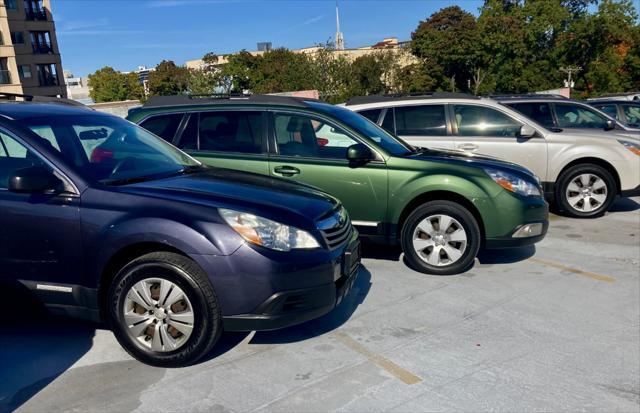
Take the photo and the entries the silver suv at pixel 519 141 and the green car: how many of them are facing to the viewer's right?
2

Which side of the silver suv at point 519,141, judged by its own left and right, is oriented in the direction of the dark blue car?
right

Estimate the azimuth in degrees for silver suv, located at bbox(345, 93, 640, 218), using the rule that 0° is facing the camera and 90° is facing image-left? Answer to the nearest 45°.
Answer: approximately 270°

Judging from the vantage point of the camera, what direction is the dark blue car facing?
facing the viewer and to the right of the viewer

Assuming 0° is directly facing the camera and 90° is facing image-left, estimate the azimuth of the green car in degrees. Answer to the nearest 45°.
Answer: approximately 270°

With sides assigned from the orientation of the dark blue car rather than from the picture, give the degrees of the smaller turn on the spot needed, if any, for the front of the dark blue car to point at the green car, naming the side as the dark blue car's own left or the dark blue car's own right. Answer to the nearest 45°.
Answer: approximately 90° to the dark blue car's own left
